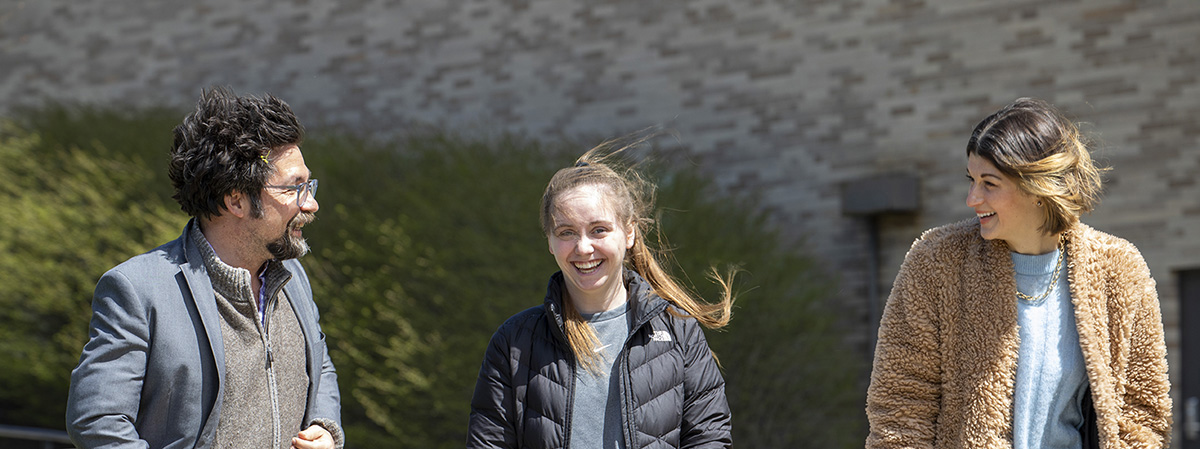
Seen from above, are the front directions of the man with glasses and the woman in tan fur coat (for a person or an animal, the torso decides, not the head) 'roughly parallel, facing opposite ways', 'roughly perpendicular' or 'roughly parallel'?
roughly perpendicular

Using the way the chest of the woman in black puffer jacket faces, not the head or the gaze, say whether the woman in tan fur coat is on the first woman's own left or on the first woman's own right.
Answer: on the first woman's own left

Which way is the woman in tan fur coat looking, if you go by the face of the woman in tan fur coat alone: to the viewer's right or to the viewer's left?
to the viewer's left

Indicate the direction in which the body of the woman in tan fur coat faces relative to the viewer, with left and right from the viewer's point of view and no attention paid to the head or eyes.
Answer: facing the viewer

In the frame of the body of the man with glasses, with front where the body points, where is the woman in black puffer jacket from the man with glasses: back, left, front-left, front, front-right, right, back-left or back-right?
front-left

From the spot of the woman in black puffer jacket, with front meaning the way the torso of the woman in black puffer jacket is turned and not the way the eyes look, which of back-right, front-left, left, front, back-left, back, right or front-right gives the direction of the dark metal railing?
back-right

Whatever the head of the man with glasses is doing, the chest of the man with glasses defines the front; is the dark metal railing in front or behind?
behind

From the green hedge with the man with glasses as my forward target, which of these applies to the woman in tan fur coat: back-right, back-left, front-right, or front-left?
front-left

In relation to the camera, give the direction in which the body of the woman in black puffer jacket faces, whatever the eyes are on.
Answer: toward the camera

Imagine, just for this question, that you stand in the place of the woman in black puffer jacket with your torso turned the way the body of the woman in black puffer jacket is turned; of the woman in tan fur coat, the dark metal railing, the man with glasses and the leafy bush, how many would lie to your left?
1

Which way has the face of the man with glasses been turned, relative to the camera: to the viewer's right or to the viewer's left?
to the viewer's right

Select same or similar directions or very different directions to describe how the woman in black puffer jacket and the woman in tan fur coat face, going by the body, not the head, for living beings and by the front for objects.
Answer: same or similar directions

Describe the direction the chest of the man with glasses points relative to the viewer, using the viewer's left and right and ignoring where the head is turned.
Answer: facing the viewer and to the right of the viewer

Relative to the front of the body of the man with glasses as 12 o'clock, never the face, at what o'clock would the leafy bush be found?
The leafy bush is roughly at 7 o'clock from the man with glasses.

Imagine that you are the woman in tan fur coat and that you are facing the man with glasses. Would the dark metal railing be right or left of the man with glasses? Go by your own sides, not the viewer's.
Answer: right

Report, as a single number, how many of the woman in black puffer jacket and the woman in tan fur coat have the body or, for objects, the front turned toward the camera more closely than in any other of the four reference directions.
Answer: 2
